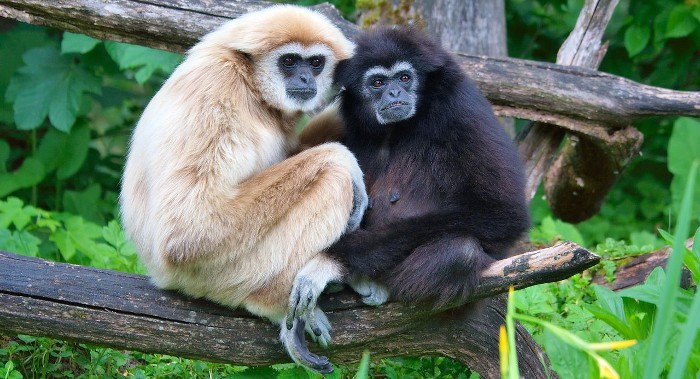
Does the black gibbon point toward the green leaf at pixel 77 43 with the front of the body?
no

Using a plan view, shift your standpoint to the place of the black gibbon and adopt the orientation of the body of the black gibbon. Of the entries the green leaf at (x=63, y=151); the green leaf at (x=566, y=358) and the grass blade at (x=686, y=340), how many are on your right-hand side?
1

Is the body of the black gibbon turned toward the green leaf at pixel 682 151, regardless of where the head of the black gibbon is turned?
no

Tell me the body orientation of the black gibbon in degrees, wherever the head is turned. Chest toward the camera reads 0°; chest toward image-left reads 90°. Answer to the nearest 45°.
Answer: approximately 45°

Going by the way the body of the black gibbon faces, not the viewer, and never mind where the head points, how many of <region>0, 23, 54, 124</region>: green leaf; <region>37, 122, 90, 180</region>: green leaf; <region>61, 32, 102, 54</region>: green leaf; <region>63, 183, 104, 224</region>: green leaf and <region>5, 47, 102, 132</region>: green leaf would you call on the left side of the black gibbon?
0

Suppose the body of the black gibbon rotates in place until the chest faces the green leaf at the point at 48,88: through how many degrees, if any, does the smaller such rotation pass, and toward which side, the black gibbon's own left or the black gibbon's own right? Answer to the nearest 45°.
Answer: approximately 90° to the black gibbon's own right

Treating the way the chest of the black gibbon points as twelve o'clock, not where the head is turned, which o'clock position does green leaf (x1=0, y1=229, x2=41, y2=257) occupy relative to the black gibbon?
The green leaf is roughly at 2 o'clock from the black gibbon.

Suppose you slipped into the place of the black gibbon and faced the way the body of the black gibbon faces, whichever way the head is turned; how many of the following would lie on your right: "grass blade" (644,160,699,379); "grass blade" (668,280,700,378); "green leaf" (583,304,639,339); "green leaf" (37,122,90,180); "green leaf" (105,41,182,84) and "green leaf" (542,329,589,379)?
2

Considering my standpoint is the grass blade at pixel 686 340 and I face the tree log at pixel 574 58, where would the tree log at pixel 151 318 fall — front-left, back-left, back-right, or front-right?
front-left

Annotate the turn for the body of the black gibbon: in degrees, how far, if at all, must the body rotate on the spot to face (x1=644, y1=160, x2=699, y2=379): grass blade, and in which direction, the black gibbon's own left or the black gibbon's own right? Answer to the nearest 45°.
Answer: approximately 90° to the black gibbon's own left

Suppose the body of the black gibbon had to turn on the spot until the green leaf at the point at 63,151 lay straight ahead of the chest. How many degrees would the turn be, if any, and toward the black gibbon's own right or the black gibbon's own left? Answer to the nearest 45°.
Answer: approximately 90° to the black gibbon's own right

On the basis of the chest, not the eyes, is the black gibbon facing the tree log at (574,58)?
no

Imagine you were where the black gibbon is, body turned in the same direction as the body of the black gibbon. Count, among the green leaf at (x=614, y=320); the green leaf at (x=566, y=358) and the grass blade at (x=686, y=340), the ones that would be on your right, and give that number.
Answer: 0

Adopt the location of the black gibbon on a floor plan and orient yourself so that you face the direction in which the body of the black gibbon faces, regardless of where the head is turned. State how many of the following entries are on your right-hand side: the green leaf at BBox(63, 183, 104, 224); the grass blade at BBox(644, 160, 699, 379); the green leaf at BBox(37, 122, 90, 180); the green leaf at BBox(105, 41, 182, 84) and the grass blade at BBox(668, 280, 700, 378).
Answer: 3

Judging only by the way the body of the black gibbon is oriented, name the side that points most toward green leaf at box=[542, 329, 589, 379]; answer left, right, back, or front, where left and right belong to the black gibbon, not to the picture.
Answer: left

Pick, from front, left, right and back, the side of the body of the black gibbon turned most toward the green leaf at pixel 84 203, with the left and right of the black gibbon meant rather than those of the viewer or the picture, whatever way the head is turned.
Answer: right
